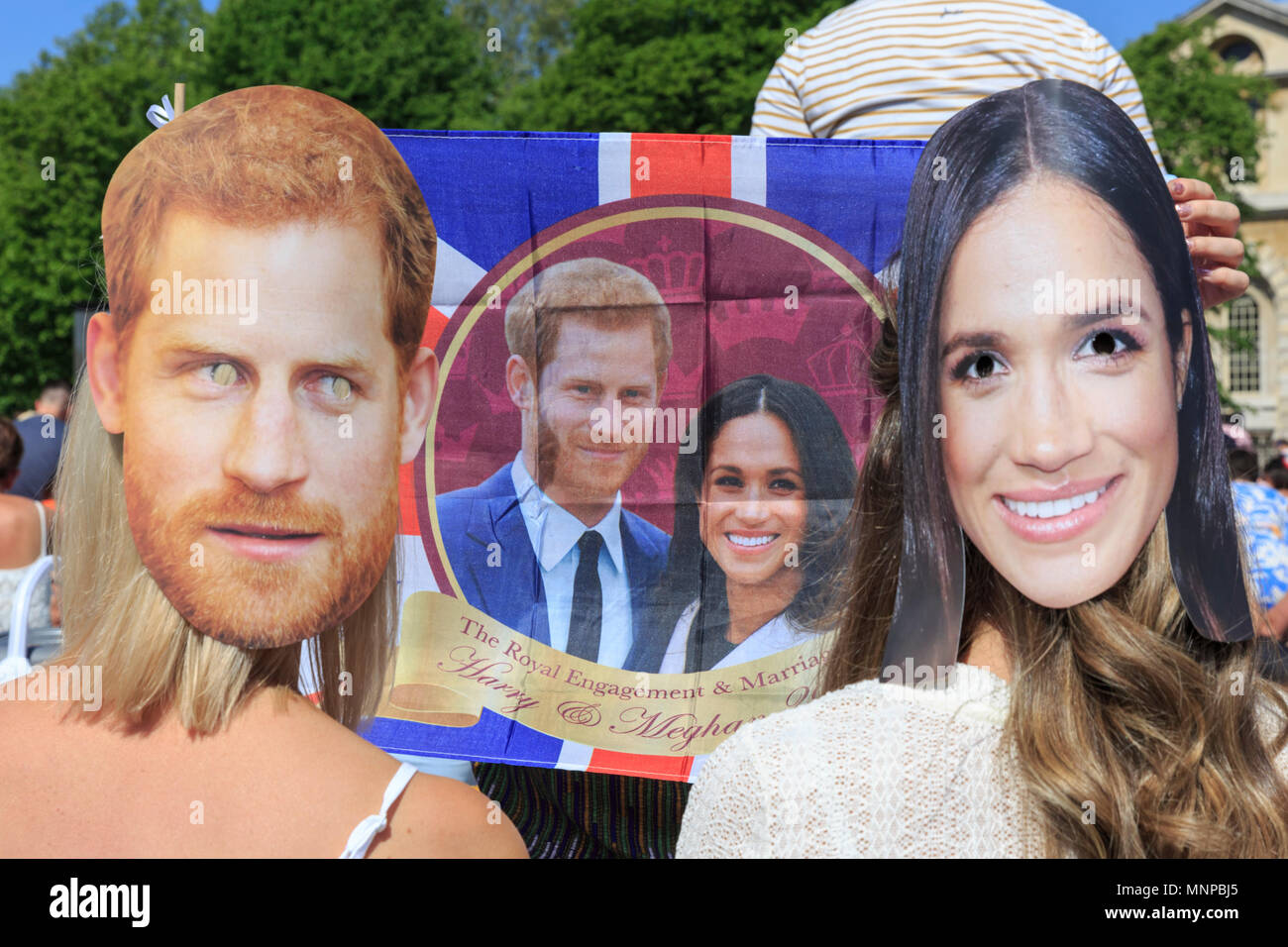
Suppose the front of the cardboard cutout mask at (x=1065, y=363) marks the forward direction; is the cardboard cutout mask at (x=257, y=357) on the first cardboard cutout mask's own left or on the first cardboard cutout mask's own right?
on the first cardboard cutout mask's own right

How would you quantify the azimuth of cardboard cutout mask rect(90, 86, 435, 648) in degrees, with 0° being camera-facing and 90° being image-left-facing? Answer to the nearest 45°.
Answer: approximately 0°

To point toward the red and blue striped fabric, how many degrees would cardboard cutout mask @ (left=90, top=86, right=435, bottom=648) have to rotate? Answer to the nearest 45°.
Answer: approximately 135° to its left

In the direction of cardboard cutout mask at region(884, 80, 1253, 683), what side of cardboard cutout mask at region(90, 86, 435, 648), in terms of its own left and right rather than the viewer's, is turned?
left

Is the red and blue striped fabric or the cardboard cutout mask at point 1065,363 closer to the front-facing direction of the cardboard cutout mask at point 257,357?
the cardboard cutout mask
